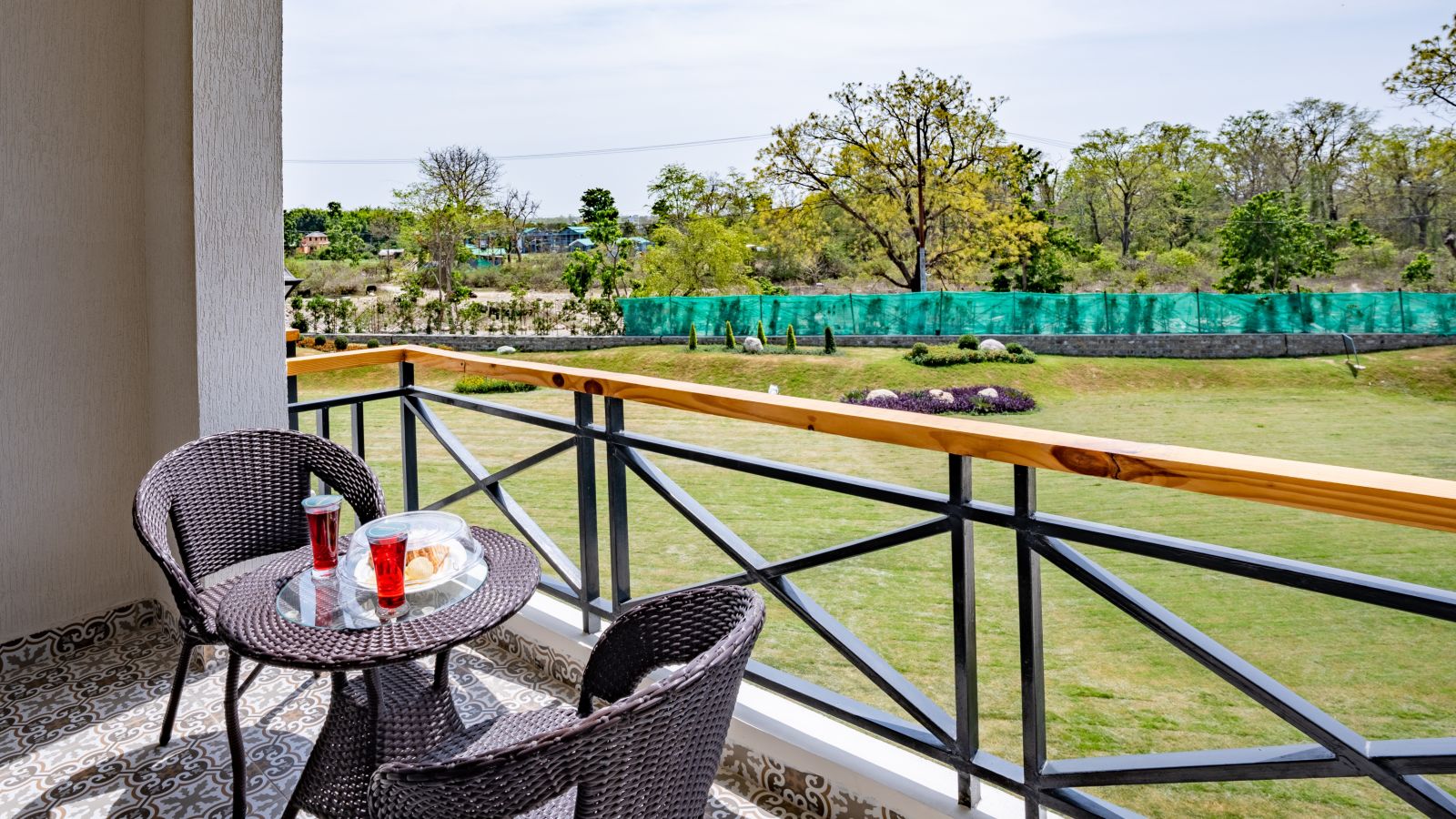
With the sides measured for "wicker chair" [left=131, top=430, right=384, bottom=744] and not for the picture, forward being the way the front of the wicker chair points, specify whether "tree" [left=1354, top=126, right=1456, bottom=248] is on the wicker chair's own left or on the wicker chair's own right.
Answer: on the wicker chair's own left

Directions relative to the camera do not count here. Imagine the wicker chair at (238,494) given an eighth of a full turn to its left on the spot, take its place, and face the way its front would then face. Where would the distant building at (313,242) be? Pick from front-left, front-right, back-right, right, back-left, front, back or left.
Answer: left

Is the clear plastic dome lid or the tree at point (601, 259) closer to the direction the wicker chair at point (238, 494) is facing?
the clear plastic dome lid

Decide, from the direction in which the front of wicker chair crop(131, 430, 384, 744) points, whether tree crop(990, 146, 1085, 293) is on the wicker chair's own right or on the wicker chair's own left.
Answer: on the wicker chair's own left

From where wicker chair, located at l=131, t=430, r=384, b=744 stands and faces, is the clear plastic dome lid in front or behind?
in front

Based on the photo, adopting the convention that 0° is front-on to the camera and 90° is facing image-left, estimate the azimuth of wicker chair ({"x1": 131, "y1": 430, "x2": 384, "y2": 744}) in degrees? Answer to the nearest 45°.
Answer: approximately 315°

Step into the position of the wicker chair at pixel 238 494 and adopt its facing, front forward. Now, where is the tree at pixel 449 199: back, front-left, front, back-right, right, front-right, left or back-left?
back-left

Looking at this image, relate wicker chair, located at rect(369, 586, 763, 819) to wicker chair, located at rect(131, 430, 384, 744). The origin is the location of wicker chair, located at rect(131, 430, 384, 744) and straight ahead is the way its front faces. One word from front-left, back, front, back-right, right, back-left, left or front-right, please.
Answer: front-right

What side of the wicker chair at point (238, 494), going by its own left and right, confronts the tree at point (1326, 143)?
left
